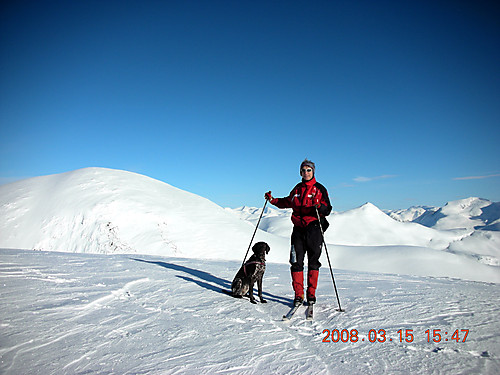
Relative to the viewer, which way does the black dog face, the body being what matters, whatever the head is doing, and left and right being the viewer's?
facing the viewer and to the right of the viewer

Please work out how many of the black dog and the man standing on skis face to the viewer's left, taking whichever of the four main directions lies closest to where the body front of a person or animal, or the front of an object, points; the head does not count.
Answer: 0

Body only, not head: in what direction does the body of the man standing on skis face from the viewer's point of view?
toward the camera

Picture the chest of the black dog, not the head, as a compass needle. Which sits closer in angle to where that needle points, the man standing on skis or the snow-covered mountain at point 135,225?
the man standing on skis

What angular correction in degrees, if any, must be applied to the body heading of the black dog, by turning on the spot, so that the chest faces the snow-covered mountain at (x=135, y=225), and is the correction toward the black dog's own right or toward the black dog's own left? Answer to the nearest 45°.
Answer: approximately 180°

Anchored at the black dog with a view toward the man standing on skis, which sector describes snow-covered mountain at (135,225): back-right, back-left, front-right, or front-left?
back-left

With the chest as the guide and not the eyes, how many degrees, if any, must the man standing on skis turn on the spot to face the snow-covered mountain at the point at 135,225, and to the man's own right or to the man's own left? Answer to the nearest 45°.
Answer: approximately 135° to the man's own right

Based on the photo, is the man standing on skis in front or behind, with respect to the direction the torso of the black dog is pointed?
in front
